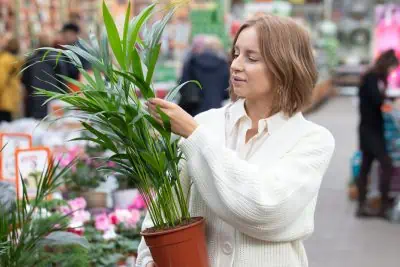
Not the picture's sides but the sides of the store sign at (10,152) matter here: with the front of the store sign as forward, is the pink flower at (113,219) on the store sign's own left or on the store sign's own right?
on the store sign's own left

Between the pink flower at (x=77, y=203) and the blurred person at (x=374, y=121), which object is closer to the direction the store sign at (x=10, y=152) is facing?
the pink flower

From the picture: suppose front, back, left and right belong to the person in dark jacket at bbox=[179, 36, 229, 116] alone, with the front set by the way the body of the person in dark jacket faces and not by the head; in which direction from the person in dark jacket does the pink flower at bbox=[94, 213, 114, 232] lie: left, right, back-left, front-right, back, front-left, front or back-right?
back

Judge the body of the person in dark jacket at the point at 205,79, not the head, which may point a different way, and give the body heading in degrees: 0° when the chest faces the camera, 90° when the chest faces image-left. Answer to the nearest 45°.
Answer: approximately 180°

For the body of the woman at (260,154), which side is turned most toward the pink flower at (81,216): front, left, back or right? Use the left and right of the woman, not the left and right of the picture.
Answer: right

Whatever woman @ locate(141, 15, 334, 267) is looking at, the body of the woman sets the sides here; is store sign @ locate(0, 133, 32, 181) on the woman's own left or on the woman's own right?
on the woman's own right

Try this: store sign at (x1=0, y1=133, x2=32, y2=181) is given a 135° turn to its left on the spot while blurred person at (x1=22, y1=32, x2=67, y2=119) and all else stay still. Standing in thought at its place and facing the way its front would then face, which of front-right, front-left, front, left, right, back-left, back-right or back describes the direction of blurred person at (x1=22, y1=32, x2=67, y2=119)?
front-left

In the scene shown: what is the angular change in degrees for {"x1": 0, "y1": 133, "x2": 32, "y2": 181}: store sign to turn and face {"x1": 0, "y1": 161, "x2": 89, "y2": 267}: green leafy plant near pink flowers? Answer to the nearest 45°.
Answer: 0° — it already faces it

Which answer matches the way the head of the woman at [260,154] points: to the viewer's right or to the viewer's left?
to the viewer's left

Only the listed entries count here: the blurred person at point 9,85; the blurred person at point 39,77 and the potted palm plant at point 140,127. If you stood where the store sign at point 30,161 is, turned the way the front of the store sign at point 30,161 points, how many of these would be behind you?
2
